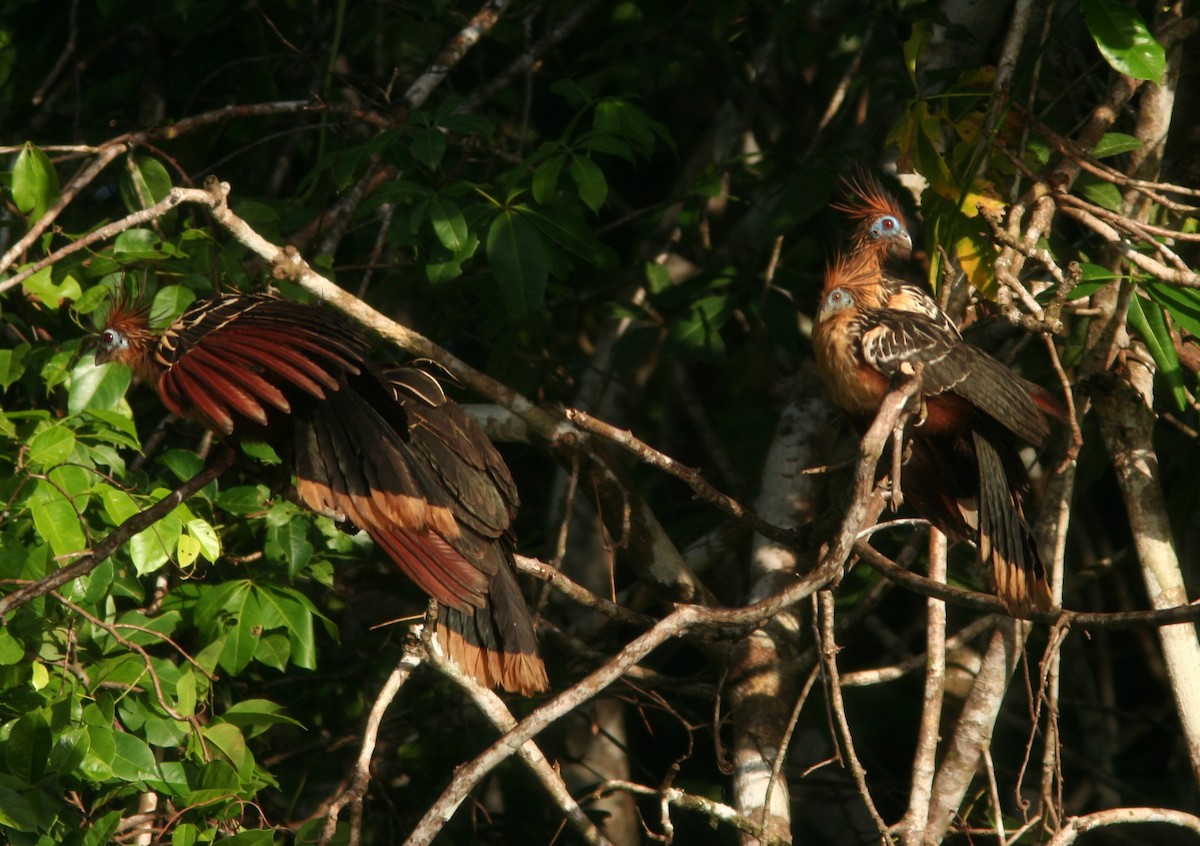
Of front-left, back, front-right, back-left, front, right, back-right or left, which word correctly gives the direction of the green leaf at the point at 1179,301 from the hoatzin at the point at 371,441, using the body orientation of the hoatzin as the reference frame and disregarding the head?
back

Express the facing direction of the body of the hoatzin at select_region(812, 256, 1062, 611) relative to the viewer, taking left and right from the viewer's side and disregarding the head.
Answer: facing to the left of the viewer

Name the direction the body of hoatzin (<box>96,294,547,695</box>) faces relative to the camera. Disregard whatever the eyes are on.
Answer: to the viewer's left

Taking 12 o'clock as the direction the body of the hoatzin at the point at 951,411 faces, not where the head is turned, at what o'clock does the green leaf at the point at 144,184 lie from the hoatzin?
The green leaf is roughly at 12 o'clock from the hoatzin.

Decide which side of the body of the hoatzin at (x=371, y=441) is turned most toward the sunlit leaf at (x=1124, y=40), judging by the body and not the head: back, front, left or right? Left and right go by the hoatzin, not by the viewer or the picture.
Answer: back

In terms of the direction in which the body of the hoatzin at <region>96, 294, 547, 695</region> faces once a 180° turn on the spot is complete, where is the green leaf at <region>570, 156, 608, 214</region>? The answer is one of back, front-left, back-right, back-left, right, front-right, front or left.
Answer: front-left
